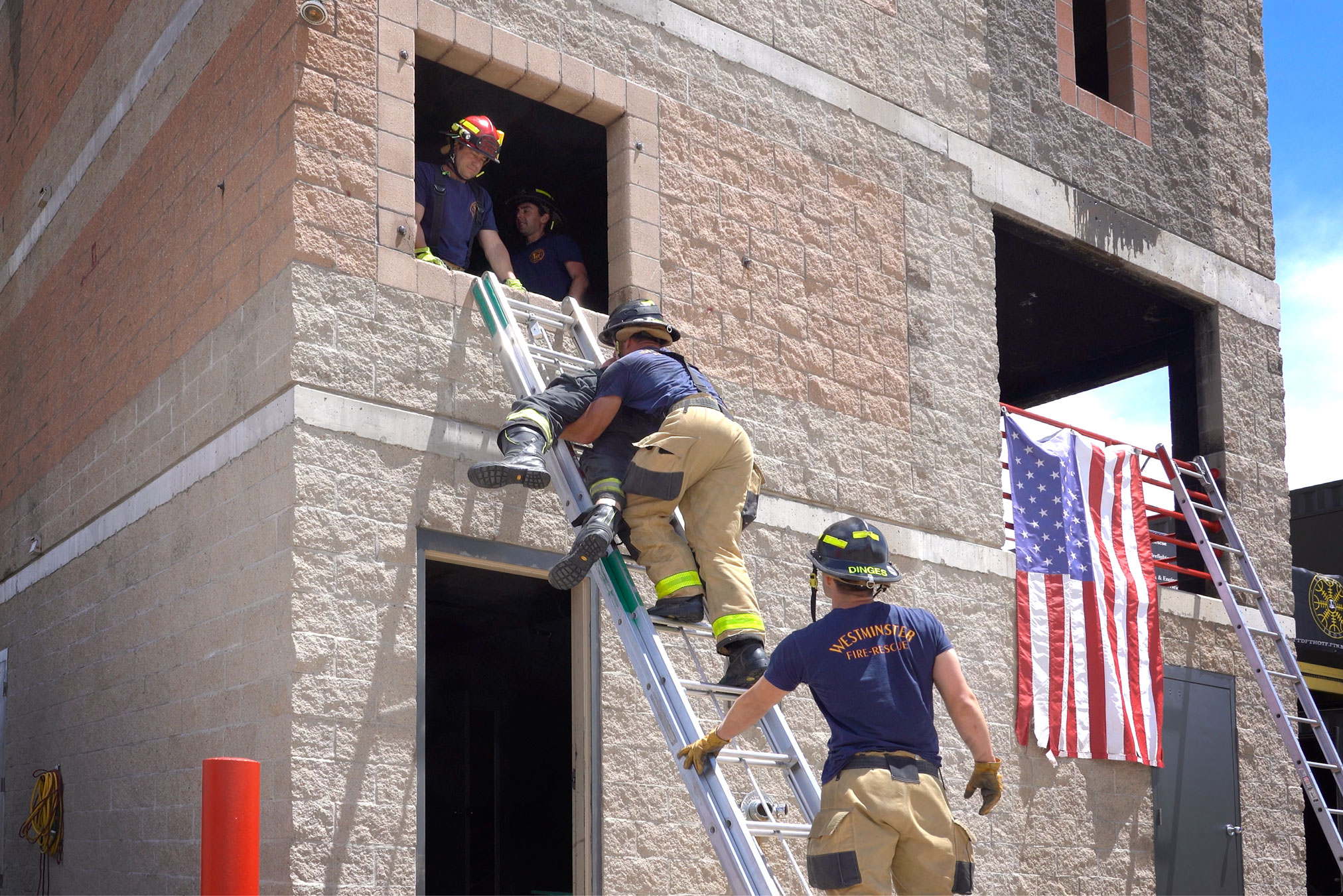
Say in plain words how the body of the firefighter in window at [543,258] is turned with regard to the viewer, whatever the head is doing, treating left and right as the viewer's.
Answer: facing the viewer and to the left of the viewer

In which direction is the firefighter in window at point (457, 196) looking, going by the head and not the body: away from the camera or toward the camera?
toward the camera

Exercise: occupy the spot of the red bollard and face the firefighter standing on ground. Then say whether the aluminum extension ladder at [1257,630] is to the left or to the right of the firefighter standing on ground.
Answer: left

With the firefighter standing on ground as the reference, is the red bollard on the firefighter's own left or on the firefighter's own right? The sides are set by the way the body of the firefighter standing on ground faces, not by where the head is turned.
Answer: on the firefighter's own left

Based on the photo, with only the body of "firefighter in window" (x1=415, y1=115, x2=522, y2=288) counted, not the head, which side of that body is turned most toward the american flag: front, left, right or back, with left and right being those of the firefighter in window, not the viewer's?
left

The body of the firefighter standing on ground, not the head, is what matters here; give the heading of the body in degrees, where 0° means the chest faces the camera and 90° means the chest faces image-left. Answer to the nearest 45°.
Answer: approximately 180°

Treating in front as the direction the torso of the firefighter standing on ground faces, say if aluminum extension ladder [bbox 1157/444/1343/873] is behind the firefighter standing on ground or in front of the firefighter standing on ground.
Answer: in front

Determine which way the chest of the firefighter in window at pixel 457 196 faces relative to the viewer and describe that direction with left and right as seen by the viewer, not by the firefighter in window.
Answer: facing the viewer and to the right of the viewer

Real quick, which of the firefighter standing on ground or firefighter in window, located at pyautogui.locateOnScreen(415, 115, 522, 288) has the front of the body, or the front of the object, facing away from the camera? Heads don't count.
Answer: the firefighter standing on ground

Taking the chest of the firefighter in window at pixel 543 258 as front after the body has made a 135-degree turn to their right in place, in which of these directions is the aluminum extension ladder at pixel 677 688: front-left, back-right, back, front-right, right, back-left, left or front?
back

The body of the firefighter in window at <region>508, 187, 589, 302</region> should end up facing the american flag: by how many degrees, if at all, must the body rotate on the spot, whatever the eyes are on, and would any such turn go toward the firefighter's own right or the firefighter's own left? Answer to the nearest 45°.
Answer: approximately 135° to the firefighter's own left

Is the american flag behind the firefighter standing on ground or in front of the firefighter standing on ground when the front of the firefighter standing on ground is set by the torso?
in front
